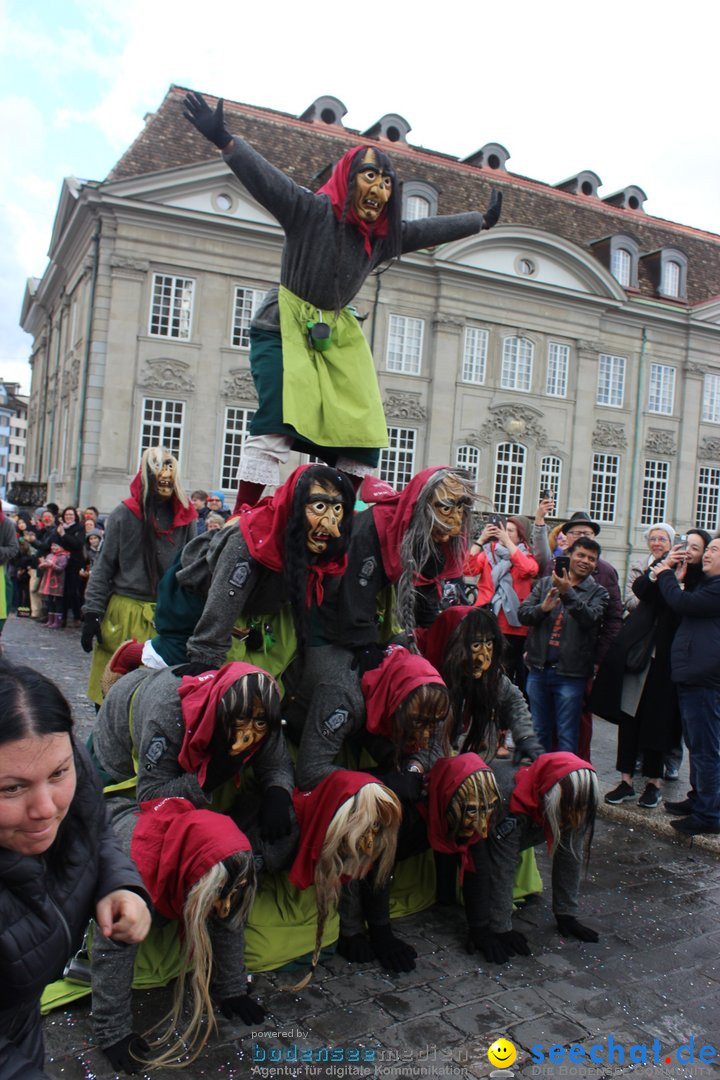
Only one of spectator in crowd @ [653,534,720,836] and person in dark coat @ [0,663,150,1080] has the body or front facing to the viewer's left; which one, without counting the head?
the spectator in crowd

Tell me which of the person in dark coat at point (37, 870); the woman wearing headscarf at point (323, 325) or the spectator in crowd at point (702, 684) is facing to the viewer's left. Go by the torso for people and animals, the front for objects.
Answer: the spectator in crowd

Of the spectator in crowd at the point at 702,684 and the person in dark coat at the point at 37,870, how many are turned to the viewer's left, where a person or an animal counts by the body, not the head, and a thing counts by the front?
1

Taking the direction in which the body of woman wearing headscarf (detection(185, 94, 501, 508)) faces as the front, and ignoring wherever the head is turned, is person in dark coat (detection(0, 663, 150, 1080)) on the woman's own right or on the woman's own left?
on the woman's own right

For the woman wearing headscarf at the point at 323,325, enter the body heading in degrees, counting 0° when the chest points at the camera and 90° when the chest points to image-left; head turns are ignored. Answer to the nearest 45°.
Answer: approximately 315°

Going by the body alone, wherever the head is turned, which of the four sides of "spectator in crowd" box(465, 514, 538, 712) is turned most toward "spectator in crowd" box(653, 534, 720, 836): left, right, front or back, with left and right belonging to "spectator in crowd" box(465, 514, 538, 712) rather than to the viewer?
left

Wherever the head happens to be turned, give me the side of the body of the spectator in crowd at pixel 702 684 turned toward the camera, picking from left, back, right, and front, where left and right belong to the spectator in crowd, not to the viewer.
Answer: left

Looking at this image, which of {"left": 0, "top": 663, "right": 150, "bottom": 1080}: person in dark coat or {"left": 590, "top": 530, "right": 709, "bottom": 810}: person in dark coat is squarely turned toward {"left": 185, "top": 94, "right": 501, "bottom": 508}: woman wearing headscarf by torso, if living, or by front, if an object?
{"left": 590, "top": 530, "right": 709, "bottom": 810}: person in dark coat

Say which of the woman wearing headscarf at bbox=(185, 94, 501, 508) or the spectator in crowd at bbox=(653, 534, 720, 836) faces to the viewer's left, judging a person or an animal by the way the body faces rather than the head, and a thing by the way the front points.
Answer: the spectator in crowd
